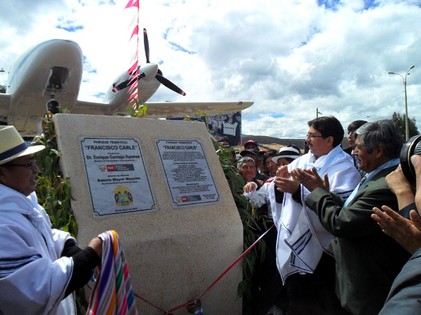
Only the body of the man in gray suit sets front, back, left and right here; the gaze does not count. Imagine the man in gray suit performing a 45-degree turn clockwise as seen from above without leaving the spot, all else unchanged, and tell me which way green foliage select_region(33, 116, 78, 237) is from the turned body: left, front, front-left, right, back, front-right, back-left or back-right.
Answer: front-left

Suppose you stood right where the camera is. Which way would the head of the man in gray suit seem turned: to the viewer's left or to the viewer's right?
to the viewer's left

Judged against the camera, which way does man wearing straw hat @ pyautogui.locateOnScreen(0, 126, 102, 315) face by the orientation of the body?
to the viewer's right

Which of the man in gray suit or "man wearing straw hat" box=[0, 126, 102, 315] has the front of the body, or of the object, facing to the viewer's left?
the man in gray suit

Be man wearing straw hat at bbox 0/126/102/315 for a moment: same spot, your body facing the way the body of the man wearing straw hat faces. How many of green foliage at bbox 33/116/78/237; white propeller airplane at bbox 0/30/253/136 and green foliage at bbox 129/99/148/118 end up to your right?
0

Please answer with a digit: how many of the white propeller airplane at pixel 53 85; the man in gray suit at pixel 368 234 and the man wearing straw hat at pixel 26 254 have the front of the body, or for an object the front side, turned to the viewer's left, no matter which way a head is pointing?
1

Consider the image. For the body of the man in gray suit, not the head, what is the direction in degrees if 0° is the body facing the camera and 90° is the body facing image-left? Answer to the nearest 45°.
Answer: approximately 90°

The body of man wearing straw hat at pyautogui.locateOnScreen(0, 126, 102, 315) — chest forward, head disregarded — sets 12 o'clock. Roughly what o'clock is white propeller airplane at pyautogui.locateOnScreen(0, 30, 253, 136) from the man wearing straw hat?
The white propeller airplane is roughly at 9 o'clock from the man wearing straw hat.

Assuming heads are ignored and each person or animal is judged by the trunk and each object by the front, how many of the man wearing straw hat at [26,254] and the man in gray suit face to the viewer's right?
1

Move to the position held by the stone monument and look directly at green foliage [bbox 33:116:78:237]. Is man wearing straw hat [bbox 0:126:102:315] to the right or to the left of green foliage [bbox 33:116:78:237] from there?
left

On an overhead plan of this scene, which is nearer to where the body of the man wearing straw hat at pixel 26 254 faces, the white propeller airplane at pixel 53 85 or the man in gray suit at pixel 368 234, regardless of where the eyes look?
the man in gray suit
